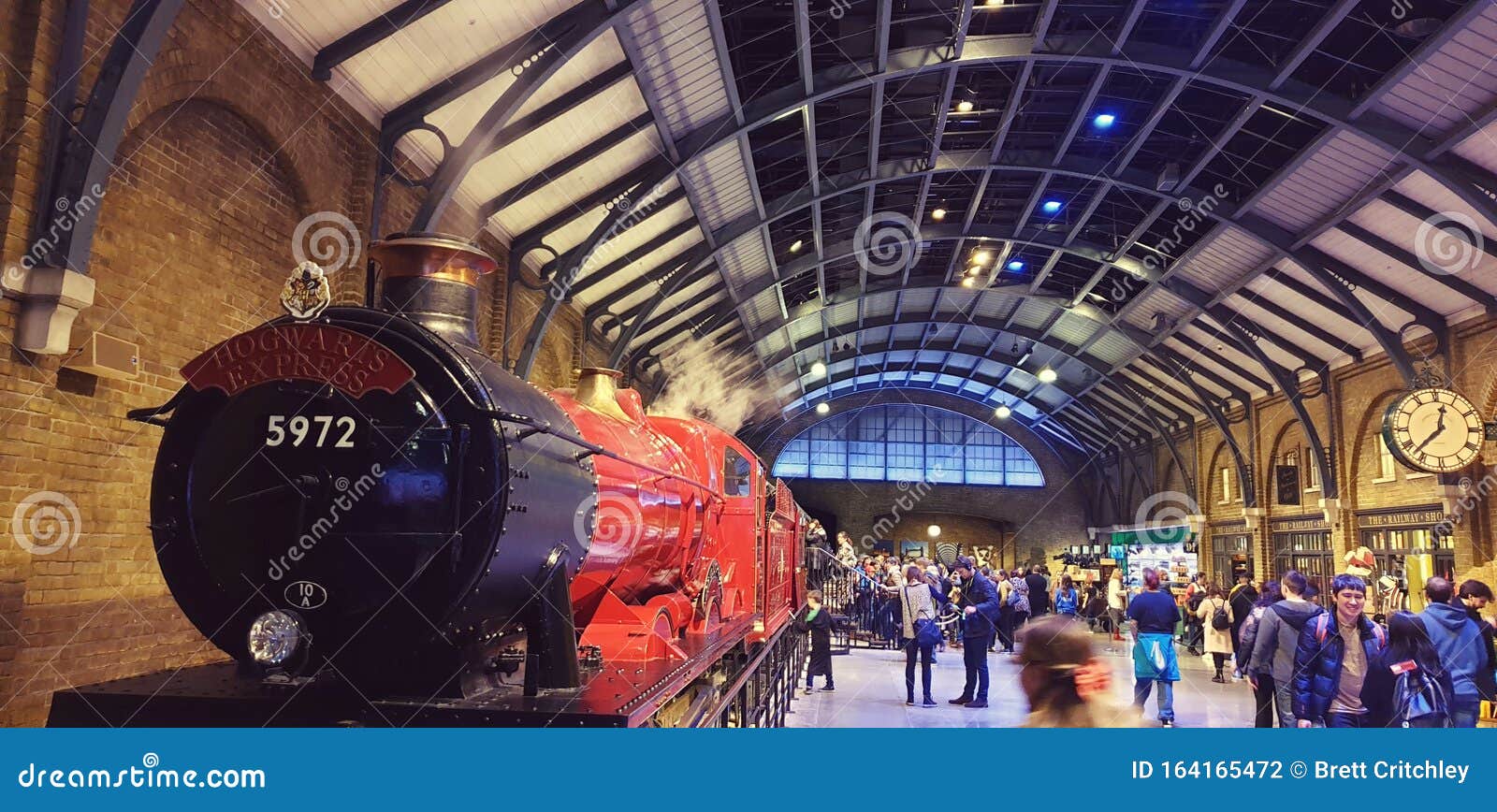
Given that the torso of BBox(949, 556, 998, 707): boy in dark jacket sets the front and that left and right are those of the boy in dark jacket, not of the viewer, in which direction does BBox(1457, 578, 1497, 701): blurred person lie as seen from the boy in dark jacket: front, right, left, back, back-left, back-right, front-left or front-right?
back-left

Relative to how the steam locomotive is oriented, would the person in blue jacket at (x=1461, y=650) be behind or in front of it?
behind

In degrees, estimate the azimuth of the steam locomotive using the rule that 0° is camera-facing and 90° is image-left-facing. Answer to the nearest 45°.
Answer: approximately 45°

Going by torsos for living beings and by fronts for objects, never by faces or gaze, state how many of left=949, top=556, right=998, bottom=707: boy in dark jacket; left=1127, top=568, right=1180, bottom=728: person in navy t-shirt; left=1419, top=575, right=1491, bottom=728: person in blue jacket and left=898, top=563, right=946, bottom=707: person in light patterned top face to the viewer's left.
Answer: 1

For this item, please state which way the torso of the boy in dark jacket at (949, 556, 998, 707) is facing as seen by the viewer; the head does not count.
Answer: to the viewer's left

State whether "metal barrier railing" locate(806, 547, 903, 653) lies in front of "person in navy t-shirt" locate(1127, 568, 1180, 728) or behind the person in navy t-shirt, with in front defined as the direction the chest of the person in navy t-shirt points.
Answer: in front

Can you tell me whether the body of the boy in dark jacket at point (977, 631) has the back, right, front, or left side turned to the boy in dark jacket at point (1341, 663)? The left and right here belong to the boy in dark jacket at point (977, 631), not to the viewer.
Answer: left

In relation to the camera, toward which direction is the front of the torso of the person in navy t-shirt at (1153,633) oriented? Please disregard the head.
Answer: away from the camera

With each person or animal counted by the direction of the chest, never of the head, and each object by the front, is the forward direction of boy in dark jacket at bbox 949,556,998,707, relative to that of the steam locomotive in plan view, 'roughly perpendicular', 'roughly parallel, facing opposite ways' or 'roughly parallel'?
roughly perpendicular

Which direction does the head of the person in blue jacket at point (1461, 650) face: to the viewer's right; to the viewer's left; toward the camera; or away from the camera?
away from the camera
